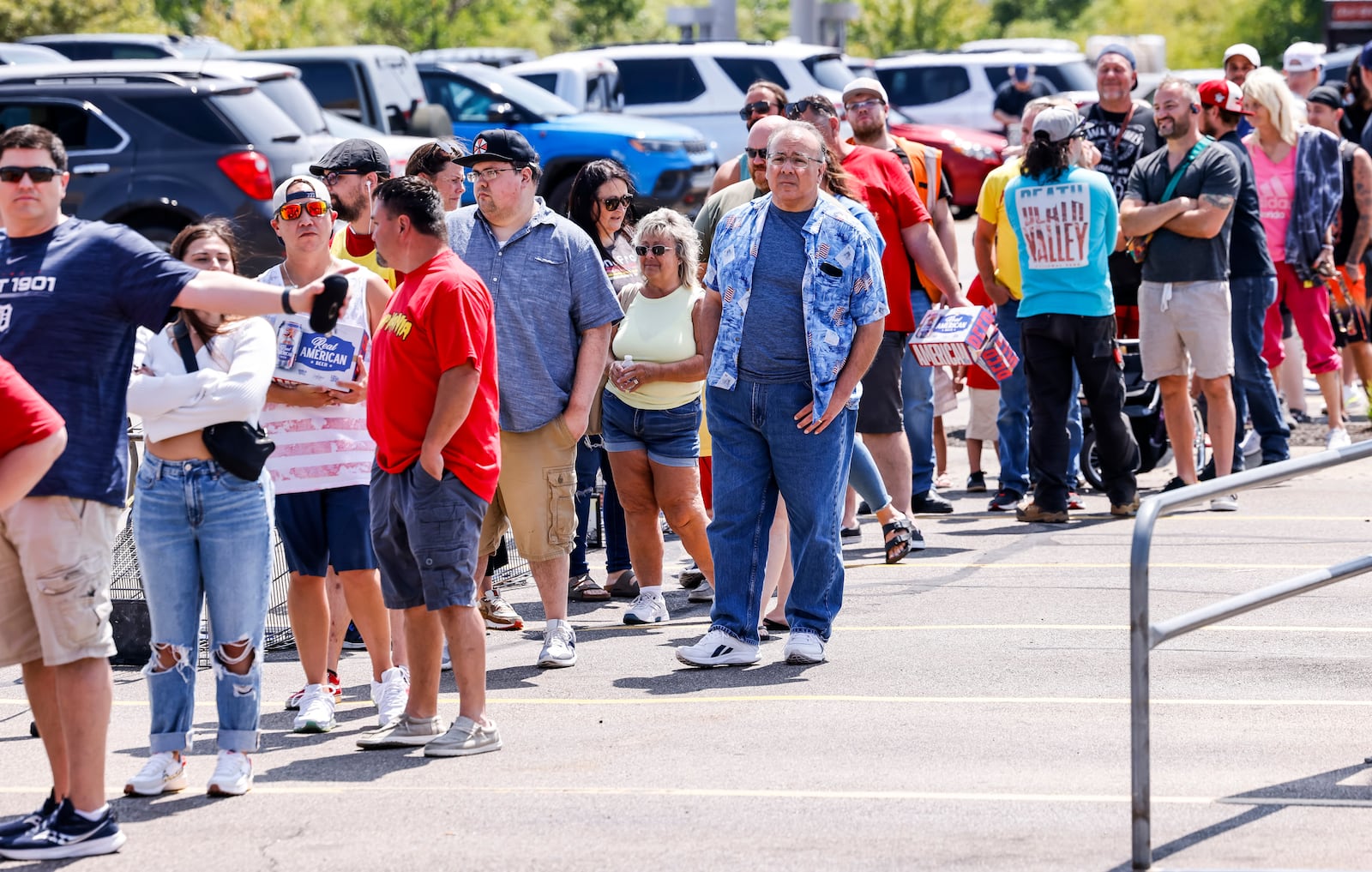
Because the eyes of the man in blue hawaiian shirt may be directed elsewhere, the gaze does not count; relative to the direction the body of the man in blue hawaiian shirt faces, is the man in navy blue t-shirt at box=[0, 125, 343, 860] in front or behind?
in front

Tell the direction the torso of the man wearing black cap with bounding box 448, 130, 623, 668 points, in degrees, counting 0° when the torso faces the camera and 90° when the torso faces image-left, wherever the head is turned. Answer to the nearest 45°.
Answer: approximately 45°

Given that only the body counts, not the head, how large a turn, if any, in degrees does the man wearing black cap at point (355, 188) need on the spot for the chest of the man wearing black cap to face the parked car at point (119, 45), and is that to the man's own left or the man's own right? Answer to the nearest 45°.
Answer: approximately 135° to the man's own right

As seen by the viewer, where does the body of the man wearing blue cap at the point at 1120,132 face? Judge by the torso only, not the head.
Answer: toward the camera

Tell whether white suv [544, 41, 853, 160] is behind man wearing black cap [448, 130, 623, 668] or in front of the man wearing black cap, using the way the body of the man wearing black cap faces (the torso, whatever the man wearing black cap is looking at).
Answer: behind

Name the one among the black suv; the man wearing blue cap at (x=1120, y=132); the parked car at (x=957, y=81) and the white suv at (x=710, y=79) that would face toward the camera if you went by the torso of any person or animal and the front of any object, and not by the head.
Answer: the man wearing blue cap

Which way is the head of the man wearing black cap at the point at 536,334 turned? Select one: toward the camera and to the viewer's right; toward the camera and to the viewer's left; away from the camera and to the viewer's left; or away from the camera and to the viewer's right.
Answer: toward the camera and to the viewer's left

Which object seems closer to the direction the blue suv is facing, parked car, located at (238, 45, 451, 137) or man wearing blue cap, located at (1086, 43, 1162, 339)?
the man wearing blue cap

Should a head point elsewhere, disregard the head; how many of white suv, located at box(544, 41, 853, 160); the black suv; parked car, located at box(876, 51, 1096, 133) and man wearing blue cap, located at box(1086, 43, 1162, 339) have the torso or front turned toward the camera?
1

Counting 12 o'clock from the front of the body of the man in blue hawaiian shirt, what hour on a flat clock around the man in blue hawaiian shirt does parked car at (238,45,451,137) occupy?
The parked car is roughly at 4 o'clock from the man in blue hawaiian shirt.

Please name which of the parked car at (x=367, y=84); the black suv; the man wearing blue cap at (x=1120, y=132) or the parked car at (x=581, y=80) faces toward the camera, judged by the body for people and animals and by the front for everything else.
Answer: the man wearing blue cap
